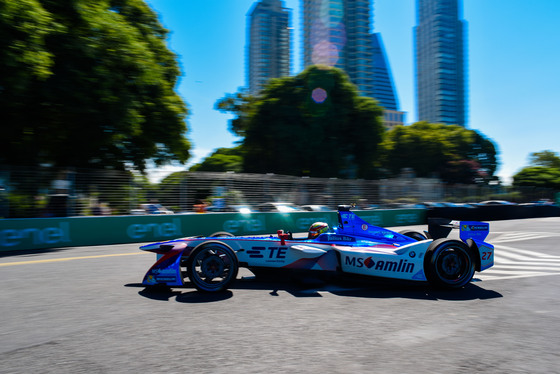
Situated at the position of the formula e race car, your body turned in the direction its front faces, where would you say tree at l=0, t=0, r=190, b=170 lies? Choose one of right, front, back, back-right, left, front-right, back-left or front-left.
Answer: front-right

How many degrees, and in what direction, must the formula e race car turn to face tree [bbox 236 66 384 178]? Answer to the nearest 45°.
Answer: approximately 90° to its right

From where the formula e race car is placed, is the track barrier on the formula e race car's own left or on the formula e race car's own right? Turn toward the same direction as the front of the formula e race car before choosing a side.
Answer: on the formula e race car's own right

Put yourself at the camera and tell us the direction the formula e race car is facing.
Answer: facing to the left of the viewer
